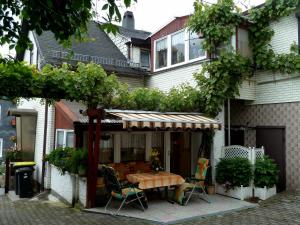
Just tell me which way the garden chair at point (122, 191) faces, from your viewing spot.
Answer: facing away from the viewer and to the right of the viewer

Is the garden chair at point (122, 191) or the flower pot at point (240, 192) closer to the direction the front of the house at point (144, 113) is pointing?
the garden chair

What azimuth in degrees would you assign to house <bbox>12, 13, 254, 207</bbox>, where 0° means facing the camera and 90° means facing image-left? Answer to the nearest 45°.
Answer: approximately 0°

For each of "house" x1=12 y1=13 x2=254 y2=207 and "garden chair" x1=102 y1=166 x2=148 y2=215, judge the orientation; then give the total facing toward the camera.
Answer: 1

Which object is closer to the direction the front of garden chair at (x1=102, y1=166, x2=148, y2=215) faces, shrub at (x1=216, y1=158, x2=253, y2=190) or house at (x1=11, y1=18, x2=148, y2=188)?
the shrub

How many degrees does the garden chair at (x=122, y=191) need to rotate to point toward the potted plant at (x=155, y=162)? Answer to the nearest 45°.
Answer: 0° — it already faces it

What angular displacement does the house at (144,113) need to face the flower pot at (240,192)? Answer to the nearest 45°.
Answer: approximately 45° to its left

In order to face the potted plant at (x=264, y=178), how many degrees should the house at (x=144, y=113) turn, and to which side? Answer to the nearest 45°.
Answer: approximately 45° to its left

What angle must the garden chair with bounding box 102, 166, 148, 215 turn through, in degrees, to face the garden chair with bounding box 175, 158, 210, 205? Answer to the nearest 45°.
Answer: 0° — it already faces it

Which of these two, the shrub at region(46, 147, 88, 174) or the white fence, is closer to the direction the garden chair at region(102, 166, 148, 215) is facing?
the white fence

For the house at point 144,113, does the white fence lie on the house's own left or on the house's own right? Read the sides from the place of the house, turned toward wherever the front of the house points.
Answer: on the house's own left

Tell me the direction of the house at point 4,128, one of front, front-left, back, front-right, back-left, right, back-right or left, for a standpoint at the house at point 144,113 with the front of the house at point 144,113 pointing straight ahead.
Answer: back-right
